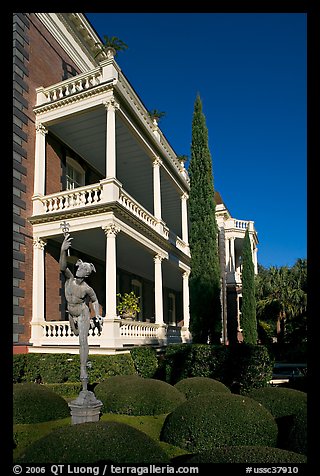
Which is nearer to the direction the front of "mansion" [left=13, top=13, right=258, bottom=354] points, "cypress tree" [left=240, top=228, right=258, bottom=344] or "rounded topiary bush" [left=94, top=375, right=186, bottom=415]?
the rounded topiary bush

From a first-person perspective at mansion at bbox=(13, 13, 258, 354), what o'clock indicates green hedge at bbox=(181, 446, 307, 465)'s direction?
The green hedge is roughly at 1 o'clock from the mansion.

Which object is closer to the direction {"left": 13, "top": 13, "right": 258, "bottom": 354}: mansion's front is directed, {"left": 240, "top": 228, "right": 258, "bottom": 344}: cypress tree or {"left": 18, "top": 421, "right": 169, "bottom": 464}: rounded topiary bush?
the rounded topiary bush

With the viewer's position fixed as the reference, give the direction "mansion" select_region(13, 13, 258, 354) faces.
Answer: facing the viewer and to the right of the viewer

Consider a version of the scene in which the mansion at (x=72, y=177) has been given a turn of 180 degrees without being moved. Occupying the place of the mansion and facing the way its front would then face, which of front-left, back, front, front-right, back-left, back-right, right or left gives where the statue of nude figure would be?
back-left

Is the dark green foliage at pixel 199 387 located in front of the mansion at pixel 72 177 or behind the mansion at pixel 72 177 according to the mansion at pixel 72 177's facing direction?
in front

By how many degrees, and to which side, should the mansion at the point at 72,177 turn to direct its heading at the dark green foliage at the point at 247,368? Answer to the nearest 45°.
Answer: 0° — it already faces it

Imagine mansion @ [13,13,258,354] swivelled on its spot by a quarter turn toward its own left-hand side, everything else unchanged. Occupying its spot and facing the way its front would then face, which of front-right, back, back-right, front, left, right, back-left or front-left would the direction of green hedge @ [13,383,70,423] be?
back-right

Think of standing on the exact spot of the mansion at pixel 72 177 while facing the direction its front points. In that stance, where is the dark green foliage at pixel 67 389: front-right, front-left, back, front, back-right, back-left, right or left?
front-right

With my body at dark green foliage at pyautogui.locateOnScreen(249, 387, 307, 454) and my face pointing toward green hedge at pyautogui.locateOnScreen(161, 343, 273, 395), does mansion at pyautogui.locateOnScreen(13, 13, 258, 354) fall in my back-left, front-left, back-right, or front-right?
front-left

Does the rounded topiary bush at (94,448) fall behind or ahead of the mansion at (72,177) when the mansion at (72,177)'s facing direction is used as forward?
ahead

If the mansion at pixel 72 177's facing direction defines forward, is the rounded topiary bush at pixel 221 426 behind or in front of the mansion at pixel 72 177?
in front
